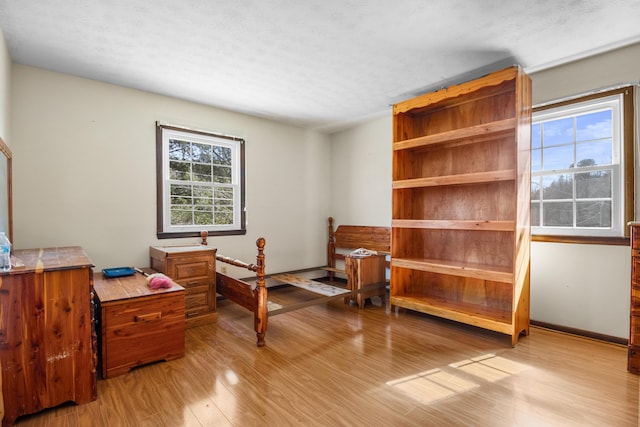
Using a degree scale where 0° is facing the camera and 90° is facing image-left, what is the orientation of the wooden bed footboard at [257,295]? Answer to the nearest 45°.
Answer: approximately 45°

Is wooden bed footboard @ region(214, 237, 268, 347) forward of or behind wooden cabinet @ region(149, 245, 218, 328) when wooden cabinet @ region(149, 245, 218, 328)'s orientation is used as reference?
forward

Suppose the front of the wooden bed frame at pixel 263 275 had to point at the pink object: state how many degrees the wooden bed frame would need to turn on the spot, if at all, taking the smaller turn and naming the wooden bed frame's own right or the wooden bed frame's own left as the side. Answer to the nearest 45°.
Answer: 0° — it already faces it

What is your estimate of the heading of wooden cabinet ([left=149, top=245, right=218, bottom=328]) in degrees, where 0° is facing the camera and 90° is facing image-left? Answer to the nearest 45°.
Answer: approximately 315°

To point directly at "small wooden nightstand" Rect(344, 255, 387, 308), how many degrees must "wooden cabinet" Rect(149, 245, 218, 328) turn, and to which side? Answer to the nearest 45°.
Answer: approximately 45° to its left

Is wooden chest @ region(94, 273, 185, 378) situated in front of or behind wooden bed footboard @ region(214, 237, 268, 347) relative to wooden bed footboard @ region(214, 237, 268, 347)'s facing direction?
in front

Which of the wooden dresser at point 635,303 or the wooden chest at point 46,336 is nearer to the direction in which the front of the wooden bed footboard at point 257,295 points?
the wooden chest

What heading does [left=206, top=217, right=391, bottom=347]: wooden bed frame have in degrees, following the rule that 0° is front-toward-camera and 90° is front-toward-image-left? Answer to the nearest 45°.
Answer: approximately 45°

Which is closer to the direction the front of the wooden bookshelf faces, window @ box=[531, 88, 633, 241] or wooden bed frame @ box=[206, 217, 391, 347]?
the wooden bed frame

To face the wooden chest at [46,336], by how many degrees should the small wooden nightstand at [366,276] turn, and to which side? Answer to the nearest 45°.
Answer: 0° — it already faces it
